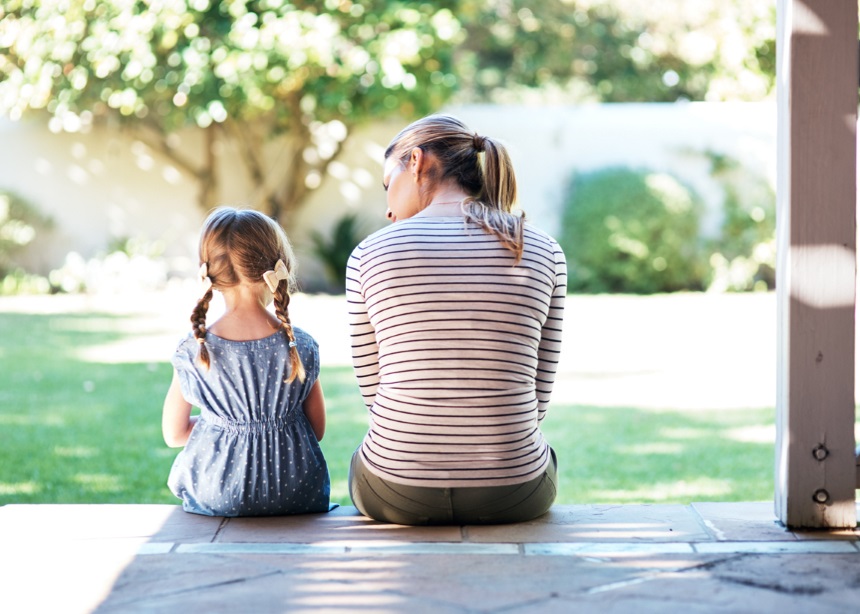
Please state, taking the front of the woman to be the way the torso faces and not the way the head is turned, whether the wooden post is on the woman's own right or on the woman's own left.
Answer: on the woman's own right

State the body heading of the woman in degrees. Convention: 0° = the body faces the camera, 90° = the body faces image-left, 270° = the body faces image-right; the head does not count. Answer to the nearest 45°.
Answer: approximately 180°

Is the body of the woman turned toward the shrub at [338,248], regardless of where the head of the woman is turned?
yes

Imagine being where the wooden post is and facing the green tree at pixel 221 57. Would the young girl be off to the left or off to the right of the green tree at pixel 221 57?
left

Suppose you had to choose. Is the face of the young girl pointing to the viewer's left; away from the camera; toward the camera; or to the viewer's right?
away from the camera

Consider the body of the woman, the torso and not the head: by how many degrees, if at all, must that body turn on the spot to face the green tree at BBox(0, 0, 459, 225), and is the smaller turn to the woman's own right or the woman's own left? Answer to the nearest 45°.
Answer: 0° — they already face it

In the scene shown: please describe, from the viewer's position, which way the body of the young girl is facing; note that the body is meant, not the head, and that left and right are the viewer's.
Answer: facing away from the viewer

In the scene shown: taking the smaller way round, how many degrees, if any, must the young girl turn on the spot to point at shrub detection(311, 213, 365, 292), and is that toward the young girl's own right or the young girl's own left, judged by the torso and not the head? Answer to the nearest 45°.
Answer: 0° — they already face it

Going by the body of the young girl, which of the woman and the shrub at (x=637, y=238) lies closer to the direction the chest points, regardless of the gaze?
the shrub

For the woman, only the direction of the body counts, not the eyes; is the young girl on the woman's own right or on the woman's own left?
on the woman's own left

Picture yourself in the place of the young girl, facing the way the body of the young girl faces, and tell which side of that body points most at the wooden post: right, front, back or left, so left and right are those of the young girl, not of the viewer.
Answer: right

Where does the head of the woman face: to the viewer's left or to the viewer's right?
to the viewer's left

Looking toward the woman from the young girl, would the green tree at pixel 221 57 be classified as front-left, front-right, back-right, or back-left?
back-left
